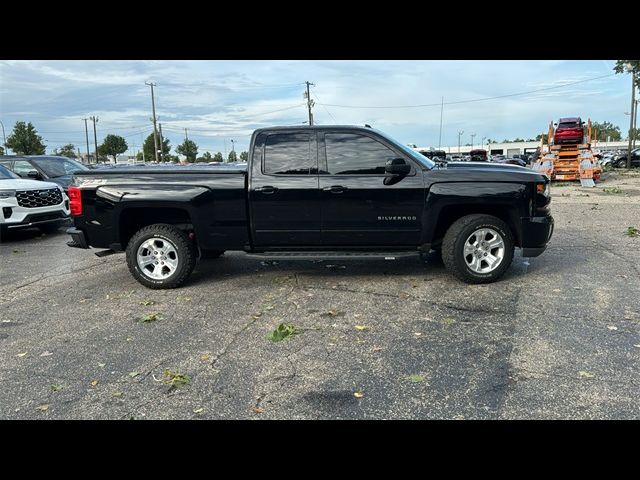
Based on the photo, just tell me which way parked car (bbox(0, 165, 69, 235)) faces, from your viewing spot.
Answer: facing the viewer and to the right of the viewer

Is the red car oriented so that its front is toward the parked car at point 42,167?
no

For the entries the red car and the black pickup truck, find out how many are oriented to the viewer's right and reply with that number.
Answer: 1

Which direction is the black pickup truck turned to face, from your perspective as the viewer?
facing to the right of the viewer

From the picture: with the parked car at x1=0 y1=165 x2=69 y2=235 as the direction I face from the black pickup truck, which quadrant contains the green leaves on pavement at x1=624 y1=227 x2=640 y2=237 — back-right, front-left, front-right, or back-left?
back-right

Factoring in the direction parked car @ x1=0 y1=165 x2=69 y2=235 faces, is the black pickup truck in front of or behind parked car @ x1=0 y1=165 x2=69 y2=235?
in front

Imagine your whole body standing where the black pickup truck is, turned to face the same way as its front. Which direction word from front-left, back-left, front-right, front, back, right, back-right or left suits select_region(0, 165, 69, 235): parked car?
back-left
